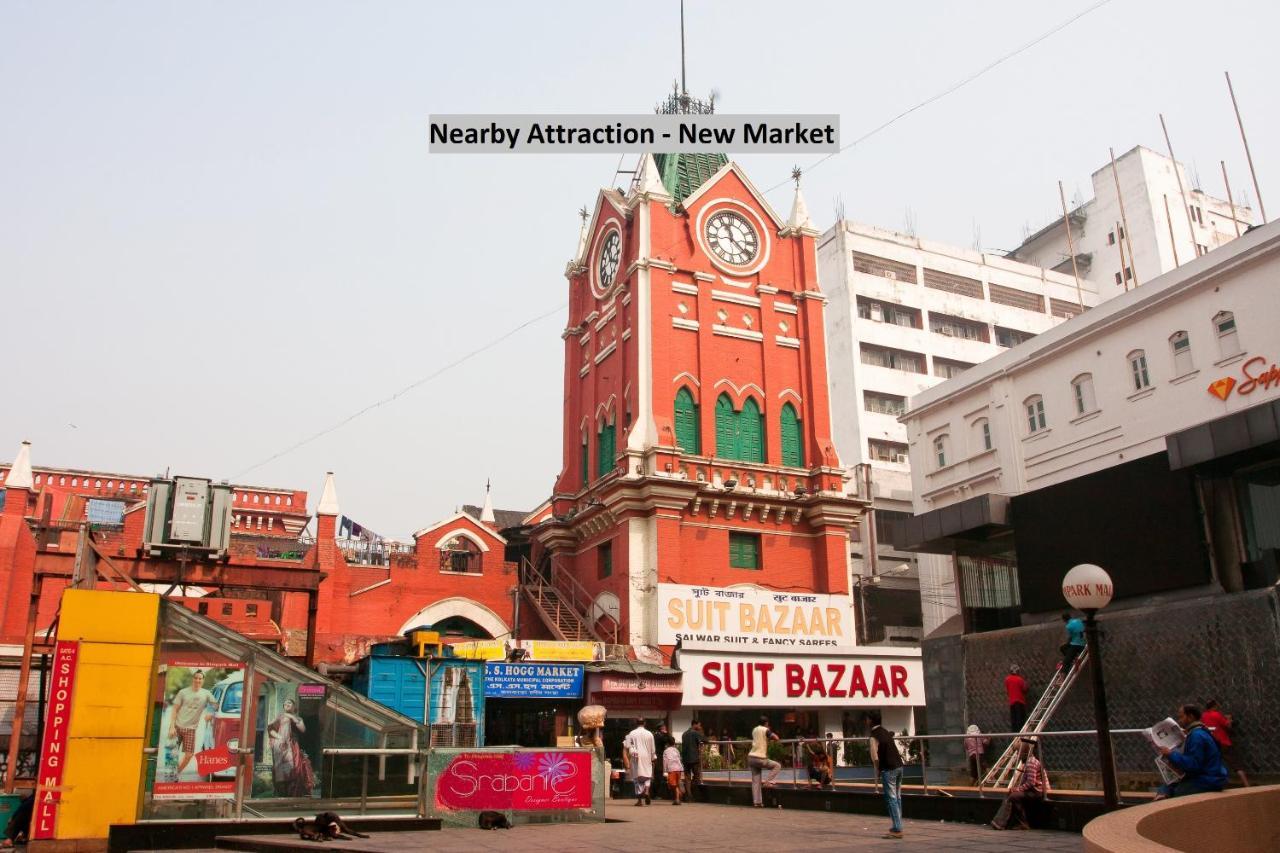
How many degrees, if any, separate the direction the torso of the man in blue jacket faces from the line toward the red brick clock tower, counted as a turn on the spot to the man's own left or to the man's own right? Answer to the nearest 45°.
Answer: approximately 45° to the man's own right

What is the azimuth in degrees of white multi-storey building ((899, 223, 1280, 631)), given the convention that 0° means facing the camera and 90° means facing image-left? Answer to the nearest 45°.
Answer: approximately 45°

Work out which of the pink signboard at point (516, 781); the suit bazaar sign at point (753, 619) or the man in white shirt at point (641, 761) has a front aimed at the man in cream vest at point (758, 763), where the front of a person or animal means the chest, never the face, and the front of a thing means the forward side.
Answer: the suit bazaar sign

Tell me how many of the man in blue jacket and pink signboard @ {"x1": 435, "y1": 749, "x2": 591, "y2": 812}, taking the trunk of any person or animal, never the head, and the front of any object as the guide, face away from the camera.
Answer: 0

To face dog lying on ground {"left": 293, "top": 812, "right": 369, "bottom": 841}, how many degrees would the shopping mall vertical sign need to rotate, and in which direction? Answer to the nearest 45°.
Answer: approximately 90° to its left

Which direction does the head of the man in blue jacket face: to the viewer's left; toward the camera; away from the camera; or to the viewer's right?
to the viewer's left

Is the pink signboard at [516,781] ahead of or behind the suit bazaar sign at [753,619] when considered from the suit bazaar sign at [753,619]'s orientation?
ahead

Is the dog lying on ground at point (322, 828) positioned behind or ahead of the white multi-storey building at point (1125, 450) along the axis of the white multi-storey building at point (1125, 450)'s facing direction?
ahead

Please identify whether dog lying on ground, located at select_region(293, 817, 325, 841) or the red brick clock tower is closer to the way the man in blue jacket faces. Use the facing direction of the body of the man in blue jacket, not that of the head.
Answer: the dog lying on ground

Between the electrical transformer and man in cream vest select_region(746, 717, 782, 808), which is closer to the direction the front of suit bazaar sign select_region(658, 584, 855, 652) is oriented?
the man in cream vest
